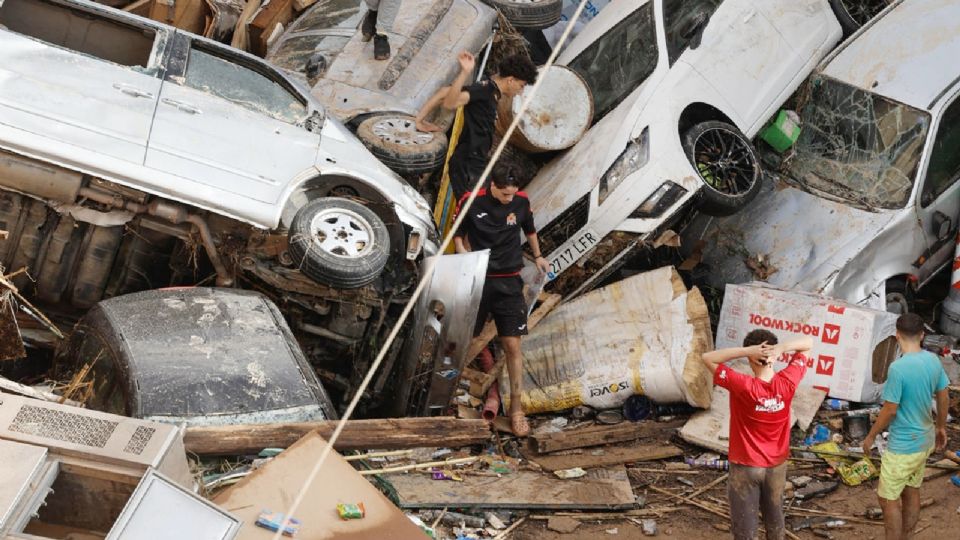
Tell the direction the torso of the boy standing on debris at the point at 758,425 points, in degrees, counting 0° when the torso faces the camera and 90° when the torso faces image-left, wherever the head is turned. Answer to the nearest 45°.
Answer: approximately 180°

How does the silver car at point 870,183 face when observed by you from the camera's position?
facing the viewer and to the left of the viewer

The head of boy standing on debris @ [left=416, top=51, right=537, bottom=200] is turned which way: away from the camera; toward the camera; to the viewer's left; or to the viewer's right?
to the viewer's right

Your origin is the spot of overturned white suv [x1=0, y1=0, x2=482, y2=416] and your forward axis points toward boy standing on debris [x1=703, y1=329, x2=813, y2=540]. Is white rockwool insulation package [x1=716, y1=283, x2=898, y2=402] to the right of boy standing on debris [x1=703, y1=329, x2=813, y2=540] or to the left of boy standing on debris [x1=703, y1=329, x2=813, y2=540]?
left

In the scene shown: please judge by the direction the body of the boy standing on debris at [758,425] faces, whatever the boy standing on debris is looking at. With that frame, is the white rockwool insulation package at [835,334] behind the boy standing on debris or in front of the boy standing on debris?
in front

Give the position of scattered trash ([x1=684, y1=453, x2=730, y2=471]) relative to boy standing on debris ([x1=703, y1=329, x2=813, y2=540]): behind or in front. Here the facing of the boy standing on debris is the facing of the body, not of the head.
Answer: in front

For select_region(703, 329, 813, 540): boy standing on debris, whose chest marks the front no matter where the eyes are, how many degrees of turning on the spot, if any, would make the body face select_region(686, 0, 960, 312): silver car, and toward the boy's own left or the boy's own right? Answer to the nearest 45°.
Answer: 0° — they already face it

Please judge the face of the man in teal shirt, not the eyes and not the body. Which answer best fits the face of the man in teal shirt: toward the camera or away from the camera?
away from the camera

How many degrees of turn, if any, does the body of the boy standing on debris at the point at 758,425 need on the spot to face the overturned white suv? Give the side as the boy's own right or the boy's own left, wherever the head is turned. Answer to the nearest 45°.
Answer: approximately 90° to the boy's own left

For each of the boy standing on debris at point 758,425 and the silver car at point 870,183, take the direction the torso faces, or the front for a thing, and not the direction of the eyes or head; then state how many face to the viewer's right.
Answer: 0
